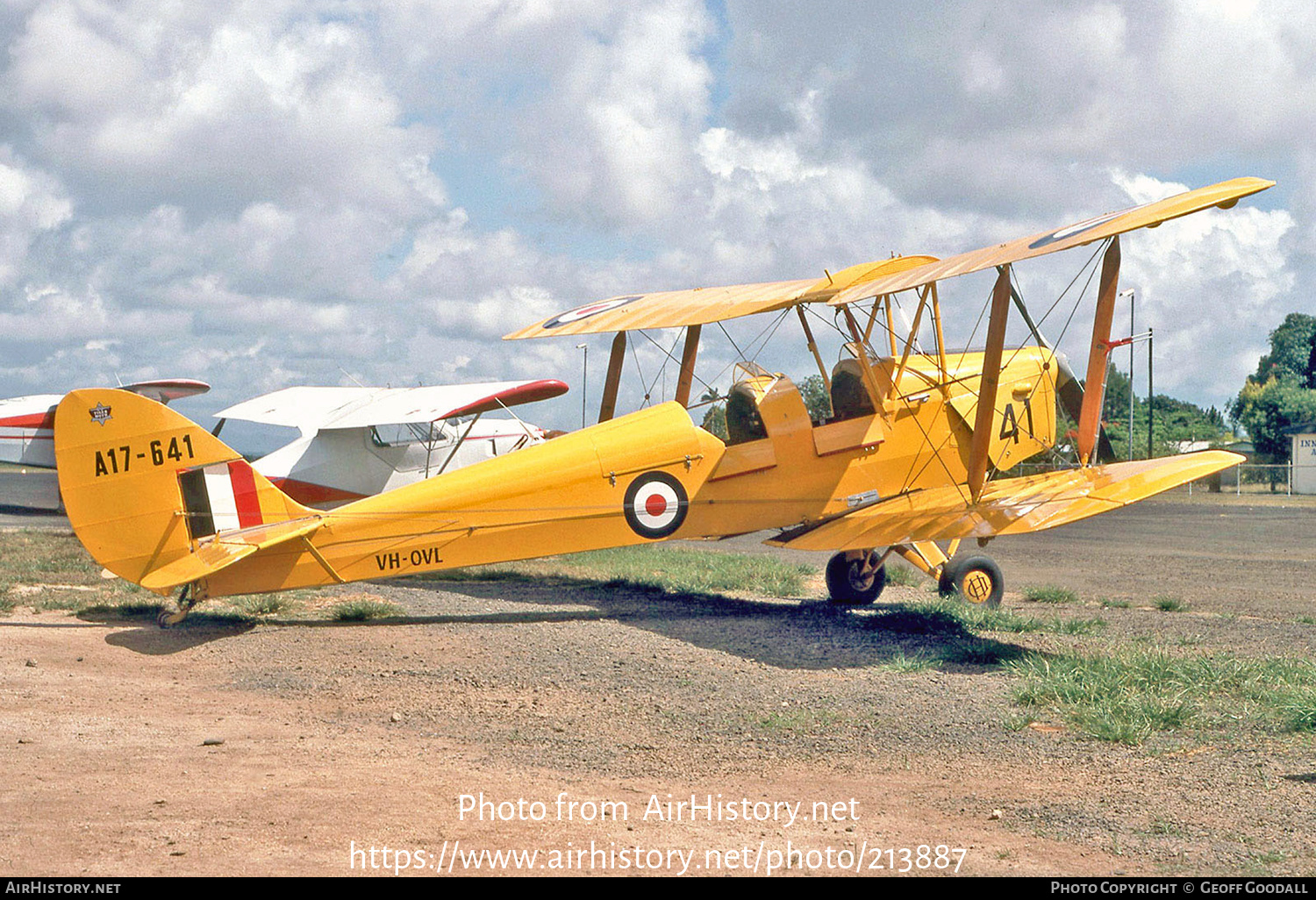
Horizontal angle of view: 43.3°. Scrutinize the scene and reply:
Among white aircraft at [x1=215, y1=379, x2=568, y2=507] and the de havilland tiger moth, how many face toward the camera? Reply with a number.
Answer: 0

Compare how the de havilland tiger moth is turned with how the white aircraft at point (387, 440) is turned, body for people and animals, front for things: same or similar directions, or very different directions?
same or similar directions

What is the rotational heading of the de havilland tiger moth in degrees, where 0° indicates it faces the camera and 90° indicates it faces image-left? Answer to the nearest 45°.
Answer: approximately 225°

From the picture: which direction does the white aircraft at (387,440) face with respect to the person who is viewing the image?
facing away from the viewer and to the right of the viewer

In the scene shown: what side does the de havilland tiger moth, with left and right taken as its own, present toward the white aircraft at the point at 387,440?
left
